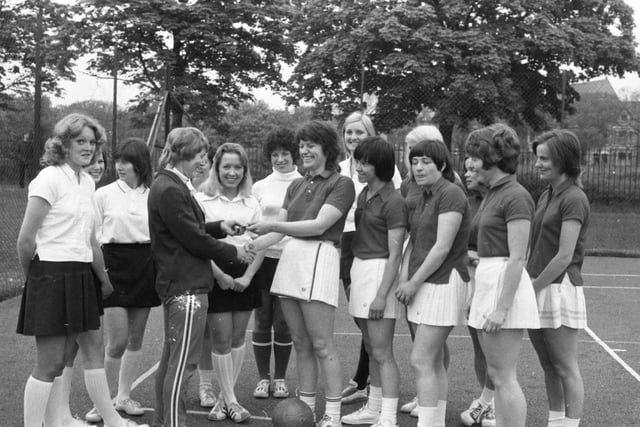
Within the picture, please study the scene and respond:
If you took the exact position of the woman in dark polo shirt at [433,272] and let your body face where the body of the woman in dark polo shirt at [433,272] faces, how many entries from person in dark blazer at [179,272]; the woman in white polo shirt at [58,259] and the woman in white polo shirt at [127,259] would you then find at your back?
0

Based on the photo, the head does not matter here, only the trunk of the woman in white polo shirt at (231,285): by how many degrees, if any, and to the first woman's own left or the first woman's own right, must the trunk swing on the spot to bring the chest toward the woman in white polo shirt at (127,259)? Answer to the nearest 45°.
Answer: approximately 90° to the first woman's own right

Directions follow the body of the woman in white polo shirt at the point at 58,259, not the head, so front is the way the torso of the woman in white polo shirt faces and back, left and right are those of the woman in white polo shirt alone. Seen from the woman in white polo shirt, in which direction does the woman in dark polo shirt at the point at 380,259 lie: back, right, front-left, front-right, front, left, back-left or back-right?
front-left

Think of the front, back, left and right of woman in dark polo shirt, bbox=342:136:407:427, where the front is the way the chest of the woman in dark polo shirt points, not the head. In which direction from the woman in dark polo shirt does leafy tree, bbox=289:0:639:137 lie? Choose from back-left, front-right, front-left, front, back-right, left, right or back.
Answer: back-right

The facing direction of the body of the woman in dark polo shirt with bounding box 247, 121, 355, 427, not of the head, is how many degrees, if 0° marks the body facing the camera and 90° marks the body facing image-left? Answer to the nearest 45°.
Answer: approximately 45°

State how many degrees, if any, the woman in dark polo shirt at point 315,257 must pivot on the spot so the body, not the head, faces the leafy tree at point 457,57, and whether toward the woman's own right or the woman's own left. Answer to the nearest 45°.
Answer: approximately 135° to the woman's own right

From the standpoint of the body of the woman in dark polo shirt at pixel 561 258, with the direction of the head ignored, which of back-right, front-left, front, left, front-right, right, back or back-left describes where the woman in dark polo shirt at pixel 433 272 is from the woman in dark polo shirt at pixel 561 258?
front-right

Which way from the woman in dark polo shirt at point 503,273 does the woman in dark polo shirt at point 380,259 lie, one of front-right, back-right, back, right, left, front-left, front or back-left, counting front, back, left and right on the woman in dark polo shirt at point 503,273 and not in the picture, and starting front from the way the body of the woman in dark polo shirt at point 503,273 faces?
front-right

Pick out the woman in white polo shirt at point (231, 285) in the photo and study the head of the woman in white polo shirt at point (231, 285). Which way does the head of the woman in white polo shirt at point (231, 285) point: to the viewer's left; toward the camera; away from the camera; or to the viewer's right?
toward the camera

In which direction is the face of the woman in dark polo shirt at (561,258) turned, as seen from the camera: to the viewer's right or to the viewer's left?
to the viewer's left

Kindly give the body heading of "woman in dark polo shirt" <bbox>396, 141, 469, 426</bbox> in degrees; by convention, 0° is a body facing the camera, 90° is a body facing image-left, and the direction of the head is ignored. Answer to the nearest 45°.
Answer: approximately 45°

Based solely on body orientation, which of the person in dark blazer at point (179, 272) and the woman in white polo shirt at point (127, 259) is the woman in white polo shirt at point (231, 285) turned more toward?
the person in dark blazer

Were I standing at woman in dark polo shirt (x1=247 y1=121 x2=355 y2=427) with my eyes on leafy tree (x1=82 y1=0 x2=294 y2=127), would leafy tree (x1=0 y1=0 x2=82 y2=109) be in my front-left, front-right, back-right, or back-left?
front-left

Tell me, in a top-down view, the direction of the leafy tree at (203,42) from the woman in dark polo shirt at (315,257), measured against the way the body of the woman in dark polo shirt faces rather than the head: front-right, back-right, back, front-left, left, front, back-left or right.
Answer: back-right

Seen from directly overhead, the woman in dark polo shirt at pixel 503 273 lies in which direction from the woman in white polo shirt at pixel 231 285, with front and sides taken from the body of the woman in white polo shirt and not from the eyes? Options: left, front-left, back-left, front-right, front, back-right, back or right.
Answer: front-left

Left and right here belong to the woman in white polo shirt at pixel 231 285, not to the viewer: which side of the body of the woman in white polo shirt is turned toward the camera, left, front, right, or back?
front
